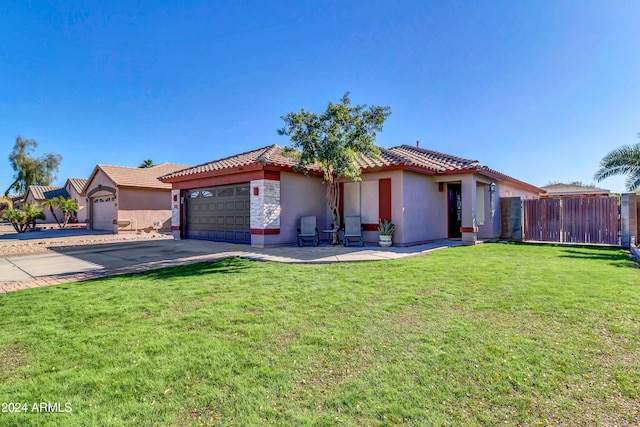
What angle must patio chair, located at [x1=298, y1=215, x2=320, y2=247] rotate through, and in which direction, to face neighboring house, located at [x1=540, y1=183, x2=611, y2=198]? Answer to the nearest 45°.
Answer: approximately 135° to its left

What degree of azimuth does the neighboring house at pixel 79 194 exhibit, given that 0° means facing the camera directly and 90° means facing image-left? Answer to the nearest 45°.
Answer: approximately 45°

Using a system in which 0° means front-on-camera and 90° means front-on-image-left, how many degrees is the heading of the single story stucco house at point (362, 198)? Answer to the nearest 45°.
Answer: approximately 45°

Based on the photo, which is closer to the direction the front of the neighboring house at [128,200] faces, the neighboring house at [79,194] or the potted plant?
the potted plant

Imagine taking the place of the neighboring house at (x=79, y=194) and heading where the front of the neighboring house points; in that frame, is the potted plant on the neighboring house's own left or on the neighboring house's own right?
on the neighboring house's own left

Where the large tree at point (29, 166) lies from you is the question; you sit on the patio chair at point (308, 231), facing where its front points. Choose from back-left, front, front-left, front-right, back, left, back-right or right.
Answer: back-right

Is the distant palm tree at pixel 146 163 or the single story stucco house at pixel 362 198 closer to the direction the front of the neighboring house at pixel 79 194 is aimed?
the single story stucco house

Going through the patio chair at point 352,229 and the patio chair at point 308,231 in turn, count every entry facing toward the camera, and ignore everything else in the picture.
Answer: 2

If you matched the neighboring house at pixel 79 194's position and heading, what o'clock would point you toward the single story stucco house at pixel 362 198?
The single story stucco house is roughly at 10 o'clock from the neighboring house.

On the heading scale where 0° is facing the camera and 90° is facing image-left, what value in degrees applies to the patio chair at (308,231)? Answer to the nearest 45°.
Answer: approximately 0°
